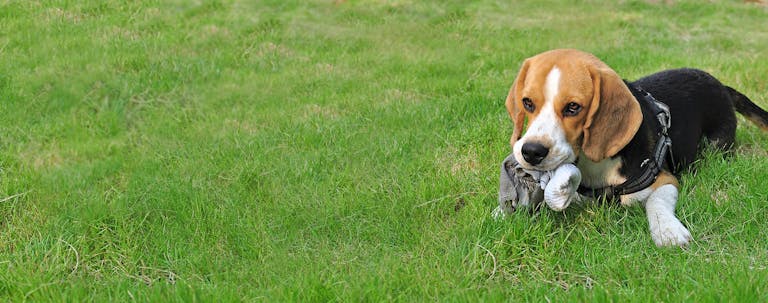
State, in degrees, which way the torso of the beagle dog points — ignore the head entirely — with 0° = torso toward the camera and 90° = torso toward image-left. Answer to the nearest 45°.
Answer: approximately 45°
